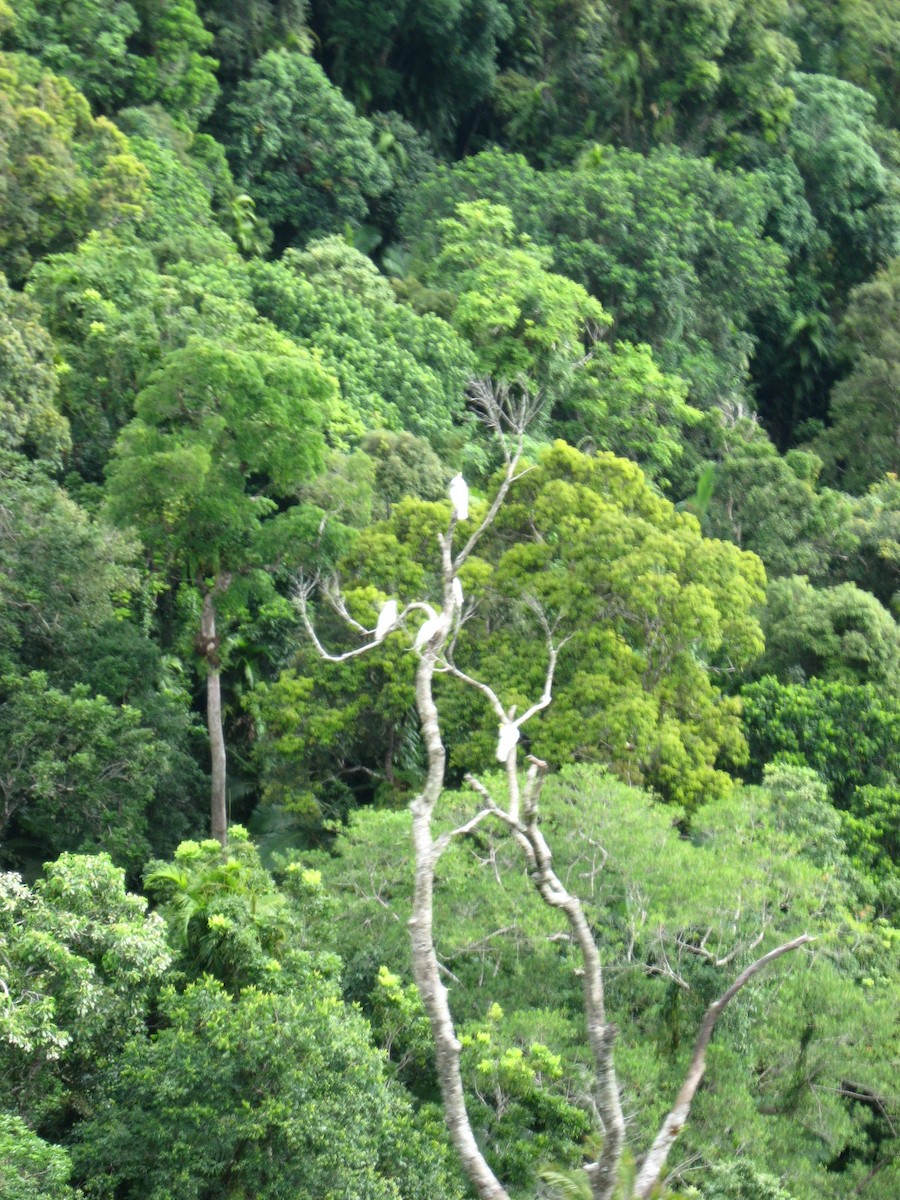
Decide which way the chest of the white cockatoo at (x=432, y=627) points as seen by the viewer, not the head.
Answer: to the viewer's right

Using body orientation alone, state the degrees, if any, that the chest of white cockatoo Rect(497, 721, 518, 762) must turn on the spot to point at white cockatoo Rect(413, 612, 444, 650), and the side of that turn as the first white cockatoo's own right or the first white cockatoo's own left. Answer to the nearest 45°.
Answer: approximately 180°

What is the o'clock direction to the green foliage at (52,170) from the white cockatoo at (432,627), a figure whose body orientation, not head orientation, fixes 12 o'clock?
The green foliage is roughly at 8 o'clock from the white cockatoo.
